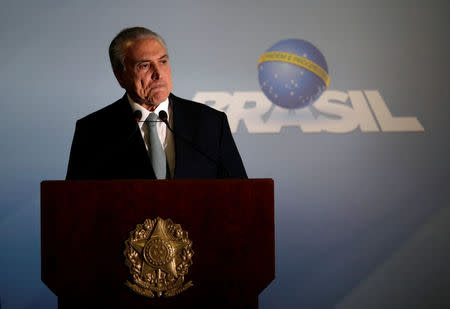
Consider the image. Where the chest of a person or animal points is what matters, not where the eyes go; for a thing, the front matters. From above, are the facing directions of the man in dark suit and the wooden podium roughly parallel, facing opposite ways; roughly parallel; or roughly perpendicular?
roughly parallel

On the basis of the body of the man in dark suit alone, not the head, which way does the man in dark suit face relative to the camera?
toward the camera

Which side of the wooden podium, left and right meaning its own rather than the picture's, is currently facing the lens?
front

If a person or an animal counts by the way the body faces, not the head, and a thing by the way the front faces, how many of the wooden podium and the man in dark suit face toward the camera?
2
